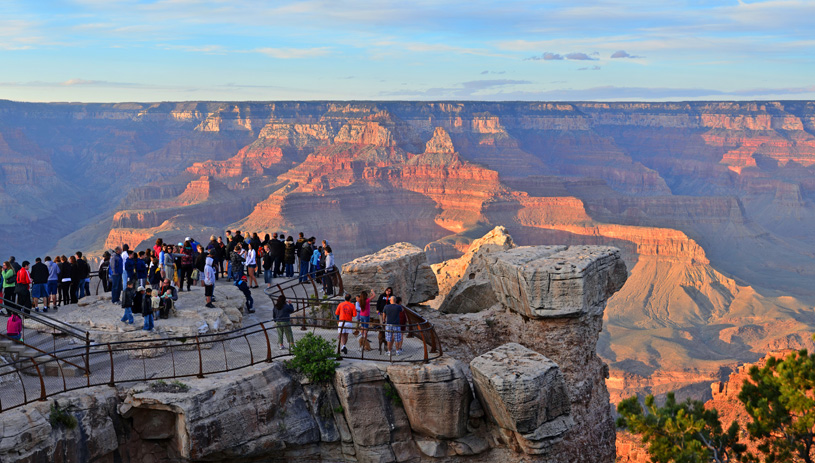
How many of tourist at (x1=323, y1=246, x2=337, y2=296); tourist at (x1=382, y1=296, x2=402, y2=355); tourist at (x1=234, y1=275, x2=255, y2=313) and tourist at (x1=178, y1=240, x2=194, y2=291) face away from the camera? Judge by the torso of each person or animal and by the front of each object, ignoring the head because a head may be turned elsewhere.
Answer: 2

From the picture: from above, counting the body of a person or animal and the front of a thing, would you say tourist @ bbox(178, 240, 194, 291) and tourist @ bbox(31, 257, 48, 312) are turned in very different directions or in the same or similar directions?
same or similar directions

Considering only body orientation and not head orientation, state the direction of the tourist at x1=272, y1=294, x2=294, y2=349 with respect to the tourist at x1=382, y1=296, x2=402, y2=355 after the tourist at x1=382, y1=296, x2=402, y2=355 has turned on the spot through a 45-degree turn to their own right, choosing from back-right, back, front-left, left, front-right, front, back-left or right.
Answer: back-left

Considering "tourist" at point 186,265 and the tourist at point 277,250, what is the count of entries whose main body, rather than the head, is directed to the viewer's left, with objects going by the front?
0

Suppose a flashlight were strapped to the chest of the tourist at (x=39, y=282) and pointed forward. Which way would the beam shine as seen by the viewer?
away from the camera

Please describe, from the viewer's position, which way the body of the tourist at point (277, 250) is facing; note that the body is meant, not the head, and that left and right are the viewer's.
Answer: facing away from the viewer

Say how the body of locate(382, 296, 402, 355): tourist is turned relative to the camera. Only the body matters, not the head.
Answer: away from the camera

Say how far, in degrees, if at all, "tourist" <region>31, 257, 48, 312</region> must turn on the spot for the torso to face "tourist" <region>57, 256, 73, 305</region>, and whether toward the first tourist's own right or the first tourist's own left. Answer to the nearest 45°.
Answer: approximately 45° to the first tourist's own right

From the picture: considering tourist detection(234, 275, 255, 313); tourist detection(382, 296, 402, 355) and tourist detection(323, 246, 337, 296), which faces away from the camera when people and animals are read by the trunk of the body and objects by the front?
tourist detection(382, 296, 402, 355)

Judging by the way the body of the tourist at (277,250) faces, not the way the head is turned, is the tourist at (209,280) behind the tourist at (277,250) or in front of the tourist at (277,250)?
behind

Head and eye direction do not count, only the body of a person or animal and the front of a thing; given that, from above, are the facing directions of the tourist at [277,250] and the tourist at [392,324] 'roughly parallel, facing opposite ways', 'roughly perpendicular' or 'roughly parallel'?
roughly parallel

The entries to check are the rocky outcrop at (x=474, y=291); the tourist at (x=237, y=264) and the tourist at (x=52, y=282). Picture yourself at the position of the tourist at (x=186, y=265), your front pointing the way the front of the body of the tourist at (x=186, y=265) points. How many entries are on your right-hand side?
2

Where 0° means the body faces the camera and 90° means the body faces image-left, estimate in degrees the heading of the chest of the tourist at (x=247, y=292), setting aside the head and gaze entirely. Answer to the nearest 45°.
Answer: approximately 90°

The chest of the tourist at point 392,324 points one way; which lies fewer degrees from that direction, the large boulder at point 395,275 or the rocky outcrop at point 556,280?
the large boulder
